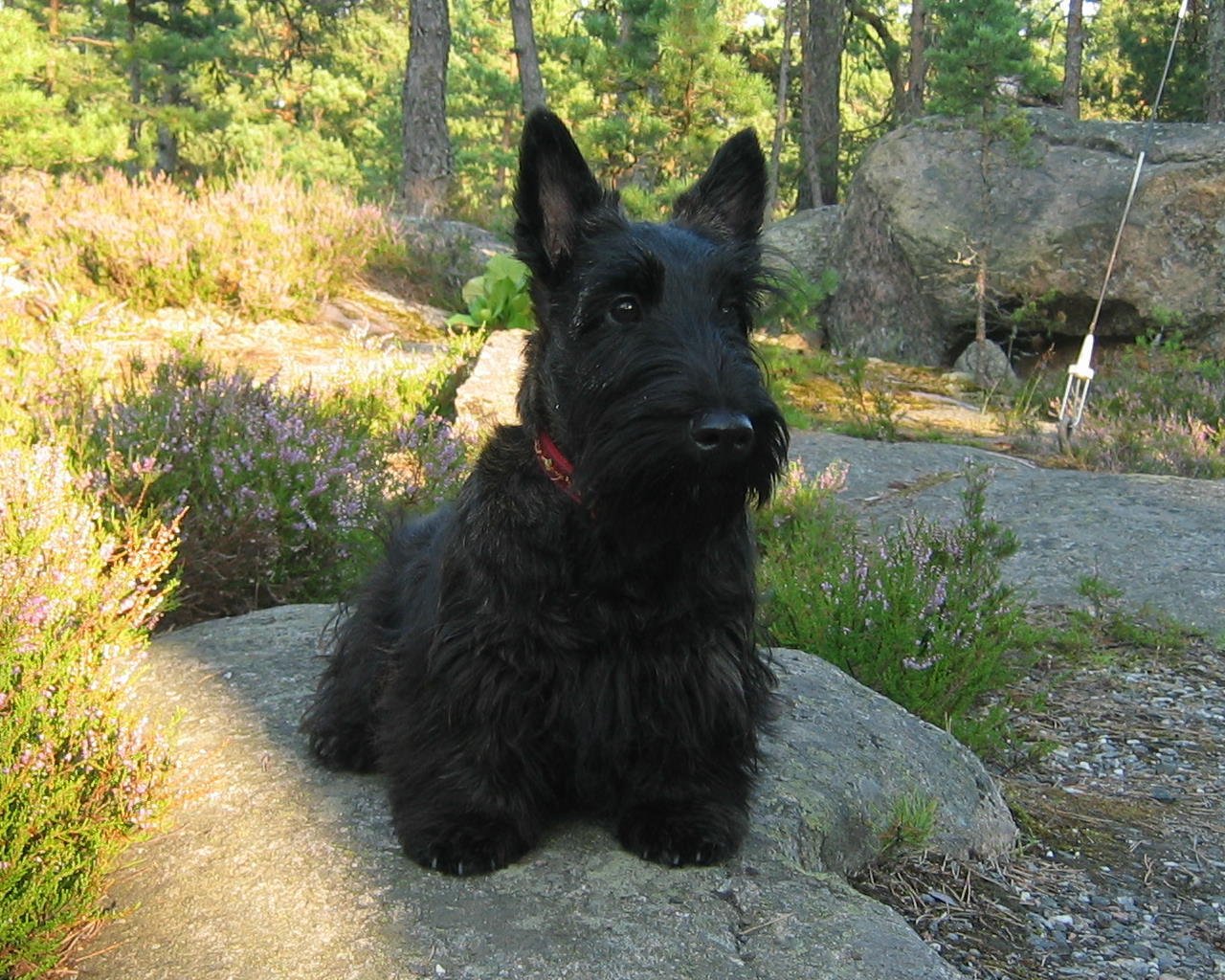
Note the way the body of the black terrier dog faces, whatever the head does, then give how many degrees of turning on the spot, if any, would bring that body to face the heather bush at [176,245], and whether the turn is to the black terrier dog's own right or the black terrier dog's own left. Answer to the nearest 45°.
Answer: approximately 180°

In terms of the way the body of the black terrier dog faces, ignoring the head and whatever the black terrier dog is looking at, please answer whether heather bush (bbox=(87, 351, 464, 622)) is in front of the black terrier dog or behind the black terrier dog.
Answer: behind

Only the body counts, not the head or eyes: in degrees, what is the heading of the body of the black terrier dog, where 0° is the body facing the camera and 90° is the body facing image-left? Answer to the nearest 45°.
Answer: approximately 315°

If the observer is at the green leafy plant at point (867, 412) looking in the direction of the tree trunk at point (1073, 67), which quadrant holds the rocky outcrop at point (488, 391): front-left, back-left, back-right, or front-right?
back-left

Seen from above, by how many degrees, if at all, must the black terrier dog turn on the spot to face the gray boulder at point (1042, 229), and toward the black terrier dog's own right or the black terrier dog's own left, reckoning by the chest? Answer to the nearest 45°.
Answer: approximately 90° to the black terrier dog's own left

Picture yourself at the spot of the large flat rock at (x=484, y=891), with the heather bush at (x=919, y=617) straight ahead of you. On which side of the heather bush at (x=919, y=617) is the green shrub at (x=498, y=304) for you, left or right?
left

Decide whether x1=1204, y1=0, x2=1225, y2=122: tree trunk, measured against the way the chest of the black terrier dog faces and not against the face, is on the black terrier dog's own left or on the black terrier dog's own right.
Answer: on the black terrier dog's own left

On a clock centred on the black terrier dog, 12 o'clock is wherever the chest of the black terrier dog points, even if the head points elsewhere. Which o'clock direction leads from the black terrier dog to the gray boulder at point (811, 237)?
The gray boulder is roughly at 8 o'clock from the black terrier dog.

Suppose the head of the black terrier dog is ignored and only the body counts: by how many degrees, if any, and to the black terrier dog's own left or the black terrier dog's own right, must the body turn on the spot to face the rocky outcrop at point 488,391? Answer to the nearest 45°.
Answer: approximately 135° to the black terrier dog's own left

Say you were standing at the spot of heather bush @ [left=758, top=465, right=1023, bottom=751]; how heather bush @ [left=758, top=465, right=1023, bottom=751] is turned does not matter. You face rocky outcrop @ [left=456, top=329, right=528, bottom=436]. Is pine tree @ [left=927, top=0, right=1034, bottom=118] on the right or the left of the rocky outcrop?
right
